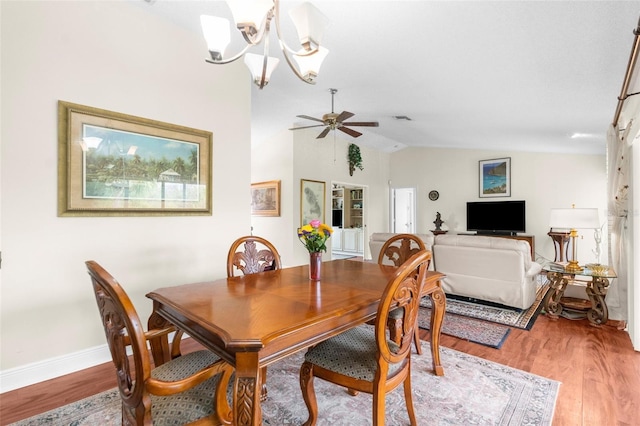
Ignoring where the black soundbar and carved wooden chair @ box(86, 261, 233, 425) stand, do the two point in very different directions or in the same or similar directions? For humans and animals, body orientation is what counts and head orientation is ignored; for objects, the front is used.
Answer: very different directions

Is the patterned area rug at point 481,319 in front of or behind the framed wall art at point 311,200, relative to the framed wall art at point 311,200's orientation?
in front

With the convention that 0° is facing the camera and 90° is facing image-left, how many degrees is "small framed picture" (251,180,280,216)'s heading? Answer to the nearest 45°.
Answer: approximately 45°

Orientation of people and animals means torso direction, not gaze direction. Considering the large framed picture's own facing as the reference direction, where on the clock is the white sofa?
The white sofa is roughly at 11 o'clock from the large framed picture.

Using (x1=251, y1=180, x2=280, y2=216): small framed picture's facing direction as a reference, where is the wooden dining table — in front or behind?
in front

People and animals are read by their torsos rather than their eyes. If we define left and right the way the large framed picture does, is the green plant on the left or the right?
on its left

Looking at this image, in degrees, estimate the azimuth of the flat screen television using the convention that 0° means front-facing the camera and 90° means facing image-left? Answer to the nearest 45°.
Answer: approximately 0°

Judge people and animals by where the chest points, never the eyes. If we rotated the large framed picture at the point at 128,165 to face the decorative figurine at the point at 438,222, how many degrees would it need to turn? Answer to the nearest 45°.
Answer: approximately 45° to its left

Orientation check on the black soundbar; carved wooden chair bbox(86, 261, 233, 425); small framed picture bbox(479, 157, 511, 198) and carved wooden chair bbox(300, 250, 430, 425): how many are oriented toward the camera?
2

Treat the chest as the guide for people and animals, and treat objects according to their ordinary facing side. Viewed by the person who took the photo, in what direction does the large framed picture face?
facing the viewer and to the right of the viewer

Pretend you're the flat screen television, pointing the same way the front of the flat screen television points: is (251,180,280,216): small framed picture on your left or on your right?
on your right

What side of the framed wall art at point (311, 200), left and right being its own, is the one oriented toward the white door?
left

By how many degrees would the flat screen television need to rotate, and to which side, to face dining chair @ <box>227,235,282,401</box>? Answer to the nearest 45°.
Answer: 0° — it already faces it

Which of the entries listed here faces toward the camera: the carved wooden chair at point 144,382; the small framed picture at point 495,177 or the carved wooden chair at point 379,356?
the small framed picture

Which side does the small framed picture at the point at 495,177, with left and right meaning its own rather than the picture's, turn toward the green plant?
right

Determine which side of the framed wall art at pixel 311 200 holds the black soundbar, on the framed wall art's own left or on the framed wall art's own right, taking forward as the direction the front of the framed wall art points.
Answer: on the framed wall art's own left

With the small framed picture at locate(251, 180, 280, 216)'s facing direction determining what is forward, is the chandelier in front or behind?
in front
